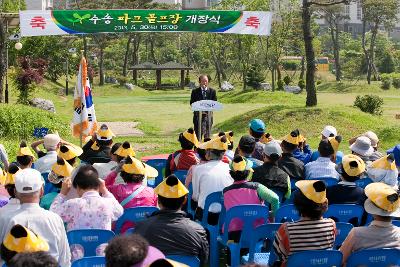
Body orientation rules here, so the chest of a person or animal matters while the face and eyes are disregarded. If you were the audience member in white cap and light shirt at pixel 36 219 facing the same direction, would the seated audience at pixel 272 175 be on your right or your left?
on your right

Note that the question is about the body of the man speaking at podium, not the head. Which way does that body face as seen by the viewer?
toward the camera

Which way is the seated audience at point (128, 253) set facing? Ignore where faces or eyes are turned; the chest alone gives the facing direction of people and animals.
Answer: away from the camera

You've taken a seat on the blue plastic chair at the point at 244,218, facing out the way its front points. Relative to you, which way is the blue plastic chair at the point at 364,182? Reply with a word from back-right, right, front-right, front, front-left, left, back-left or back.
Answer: front-right

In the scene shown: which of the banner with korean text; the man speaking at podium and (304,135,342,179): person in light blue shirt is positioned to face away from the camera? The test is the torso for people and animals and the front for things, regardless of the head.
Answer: the person in light blue shirt

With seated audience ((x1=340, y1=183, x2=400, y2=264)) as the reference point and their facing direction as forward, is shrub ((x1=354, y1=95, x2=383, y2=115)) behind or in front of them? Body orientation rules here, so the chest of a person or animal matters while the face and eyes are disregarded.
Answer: in front

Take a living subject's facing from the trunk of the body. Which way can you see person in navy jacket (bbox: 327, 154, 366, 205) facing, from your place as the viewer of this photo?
facing away from the viewer

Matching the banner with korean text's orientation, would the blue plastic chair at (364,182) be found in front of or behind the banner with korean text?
in front

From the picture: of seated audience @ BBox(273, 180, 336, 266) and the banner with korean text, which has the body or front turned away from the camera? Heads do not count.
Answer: the seated audience

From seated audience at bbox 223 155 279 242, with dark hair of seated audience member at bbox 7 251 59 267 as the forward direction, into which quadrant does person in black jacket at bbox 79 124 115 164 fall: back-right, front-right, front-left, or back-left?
back-right

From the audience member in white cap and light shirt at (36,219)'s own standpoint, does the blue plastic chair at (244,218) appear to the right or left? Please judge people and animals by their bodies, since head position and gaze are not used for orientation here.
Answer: on their right

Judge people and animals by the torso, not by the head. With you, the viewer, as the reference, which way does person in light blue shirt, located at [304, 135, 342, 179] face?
facing away from the viewer

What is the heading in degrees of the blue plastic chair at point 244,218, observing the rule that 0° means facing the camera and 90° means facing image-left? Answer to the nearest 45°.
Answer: approximately 180°

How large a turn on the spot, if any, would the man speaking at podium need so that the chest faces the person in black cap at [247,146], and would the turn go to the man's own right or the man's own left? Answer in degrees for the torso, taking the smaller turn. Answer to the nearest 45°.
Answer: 0° — they already face them

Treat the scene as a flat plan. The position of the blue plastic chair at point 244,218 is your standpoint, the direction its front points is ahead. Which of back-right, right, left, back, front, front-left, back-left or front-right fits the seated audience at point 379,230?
back-right

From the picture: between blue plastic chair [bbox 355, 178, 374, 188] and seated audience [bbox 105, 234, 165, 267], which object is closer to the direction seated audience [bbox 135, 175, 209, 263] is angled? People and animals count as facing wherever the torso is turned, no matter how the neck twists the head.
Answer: the blue plastic chair

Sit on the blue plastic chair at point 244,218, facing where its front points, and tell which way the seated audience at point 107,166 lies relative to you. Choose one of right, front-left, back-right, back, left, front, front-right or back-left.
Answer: front-left
